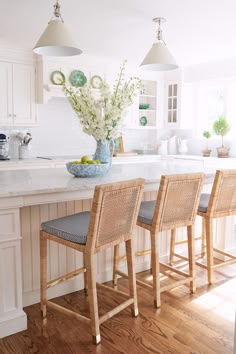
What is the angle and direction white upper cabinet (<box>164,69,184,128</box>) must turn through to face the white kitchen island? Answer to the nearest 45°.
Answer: approximately 45° to its left

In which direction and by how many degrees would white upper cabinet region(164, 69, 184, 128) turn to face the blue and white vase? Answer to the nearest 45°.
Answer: approximately 45° to its left

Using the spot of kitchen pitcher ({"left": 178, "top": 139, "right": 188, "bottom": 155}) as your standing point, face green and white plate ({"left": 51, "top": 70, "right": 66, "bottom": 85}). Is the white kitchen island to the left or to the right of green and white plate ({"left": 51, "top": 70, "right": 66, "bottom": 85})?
left

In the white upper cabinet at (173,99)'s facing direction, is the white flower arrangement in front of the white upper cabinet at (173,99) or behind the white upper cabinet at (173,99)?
in front

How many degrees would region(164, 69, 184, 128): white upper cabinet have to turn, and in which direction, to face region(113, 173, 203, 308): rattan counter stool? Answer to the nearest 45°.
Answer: approximately 45° to its left

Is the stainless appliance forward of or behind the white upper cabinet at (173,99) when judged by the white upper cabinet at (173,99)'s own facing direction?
forward

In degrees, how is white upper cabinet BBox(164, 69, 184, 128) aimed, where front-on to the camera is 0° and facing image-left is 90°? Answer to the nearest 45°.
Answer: approximately 45°

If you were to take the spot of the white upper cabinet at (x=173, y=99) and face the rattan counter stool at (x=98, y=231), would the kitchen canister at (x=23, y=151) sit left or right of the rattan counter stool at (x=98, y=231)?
right
